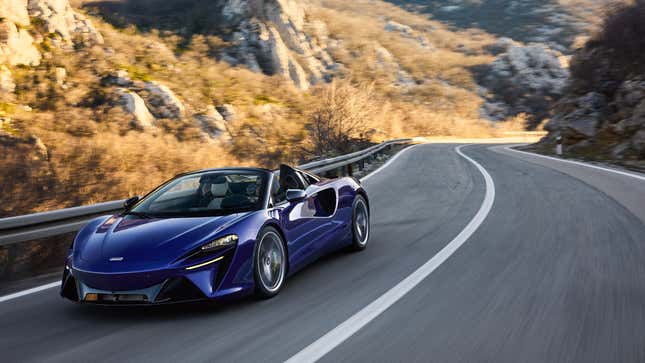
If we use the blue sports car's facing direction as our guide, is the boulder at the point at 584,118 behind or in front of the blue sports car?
behind

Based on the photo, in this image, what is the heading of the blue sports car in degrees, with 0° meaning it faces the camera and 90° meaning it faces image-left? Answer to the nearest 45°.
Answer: approximately 45°

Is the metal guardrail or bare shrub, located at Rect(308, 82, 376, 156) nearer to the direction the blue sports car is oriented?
the metal guardrail

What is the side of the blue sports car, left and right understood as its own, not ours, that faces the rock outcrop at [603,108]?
back

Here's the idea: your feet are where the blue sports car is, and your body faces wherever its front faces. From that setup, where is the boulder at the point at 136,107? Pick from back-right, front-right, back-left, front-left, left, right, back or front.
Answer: back-right

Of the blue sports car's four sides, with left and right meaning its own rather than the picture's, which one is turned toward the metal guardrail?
right

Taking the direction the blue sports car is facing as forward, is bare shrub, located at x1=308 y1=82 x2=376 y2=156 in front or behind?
behind

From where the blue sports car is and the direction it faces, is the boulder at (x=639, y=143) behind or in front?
behind

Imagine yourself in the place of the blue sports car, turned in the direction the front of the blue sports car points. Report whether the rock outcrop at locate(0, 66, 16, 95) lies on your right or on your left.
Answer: on your right

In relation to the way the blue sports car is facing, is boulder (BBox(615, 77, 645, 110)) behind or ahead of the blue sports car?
behind

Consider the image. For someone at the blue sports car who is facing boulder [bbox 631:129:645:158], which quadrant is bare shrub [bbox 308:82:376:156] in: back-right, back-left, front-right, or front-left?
front-left
